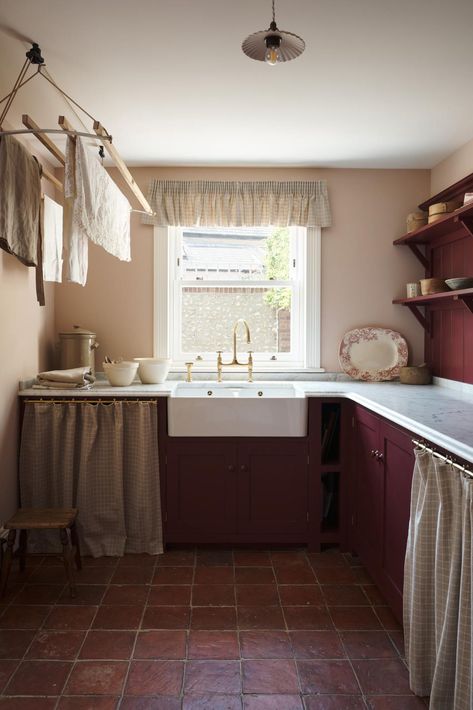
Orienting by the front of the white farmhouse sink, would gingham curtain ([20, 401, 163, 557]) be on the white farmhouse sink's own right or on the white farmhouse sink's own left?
on the white farmhouse sink's own right

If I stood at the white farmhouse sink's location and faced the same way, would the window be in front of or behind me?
behind

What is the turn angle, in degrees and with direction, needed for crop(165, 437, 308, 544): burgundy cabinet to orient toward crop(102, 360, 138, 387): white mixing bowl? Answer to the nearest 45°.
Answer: approximately 90° to its right

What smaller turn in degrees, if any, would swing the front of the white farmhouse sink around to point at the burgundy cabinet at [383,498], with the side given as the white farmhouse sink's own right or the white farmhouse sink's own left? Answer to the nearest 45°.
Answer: approximately 45° to the white farmhouse sink's own left

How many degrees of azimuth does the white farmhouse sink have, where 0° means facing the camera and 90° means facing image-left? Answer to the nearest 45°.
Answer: approximately 0°

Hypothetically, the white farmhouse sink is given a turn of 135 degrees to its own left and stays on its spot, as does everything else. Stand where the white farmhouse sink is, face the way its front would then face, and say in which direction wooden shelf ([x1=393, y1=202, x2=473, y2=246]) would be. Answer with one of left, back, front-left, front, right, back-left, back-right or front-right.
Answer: front-right

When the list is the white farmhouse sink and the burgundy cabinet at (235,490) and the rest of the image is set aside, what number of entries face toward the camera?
2

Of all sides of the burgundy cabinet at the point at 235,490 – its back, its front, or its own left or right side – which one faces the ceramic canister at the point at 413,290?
left

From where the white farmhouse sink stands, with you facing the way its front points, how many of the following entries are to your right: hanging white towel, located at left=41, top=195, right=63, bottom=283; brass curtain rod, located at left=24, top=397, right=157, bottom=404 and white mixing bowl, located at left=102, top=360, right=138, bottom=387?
3

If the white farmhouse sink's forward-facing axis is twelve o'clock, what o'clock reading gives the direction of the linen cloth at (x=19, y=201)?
The linen cloth is roughly at 2 o'clock from the white farmhouse sink.

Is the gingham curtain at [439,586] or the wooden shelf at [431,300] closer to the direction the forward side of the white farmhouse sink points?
the gingham curtain

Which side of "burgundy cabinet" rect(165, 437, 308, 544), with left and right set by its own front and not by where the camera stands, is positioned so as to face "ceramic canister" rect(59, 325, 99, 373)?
right

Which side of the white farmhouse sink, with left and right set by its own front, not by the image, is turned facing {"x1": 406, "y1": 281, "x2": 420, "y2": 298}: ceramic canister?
left

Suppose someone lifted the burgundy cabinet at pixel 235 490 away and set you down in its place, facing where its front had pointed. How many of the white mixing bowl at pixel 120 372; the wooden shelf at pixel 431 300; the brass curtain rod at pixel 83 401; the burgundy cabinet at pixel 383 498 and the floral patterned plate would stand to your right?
2
